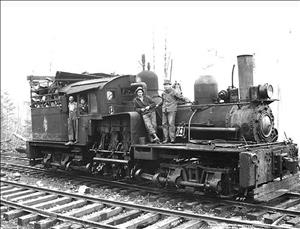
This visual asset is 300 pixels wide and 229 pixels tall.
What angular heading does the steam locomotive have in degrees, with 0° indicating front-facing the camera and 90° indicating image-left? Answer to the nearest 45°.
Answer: approximately 315°

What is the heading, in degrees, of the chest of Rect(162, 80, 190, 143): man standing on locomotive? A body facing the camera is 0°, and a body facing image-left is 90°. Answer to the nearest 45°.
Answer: approximately 0°

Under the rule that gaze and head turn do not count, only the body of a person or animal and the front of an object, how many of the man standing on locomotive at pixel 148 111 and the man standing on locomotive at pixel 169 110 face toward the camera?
2

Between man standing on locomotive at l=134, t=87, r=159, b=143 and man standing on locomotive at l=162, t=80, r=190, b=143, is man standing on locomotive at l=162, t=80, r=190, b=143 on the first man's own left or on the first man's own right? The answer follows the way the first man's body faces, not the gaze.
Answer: on the first man's own left

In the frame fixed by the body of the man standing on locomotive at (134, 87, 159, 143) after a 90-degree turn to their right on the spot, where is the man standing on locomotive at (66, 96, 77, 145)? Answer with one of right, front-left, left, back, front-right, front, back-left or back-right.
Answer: front-right

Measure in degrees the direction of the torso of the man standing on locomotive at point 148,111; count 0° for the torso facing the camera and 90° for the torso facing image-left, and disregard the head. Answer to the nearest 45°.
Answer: approximately 0°

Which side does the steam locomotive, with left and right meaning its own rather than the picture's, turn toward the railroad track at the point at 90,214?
right

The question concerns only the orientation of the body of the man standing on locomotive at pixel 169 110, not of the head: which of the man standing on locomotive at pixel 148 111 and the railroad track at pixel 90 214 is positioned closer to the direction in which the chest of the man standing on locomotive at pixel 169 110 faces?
the railroad track
